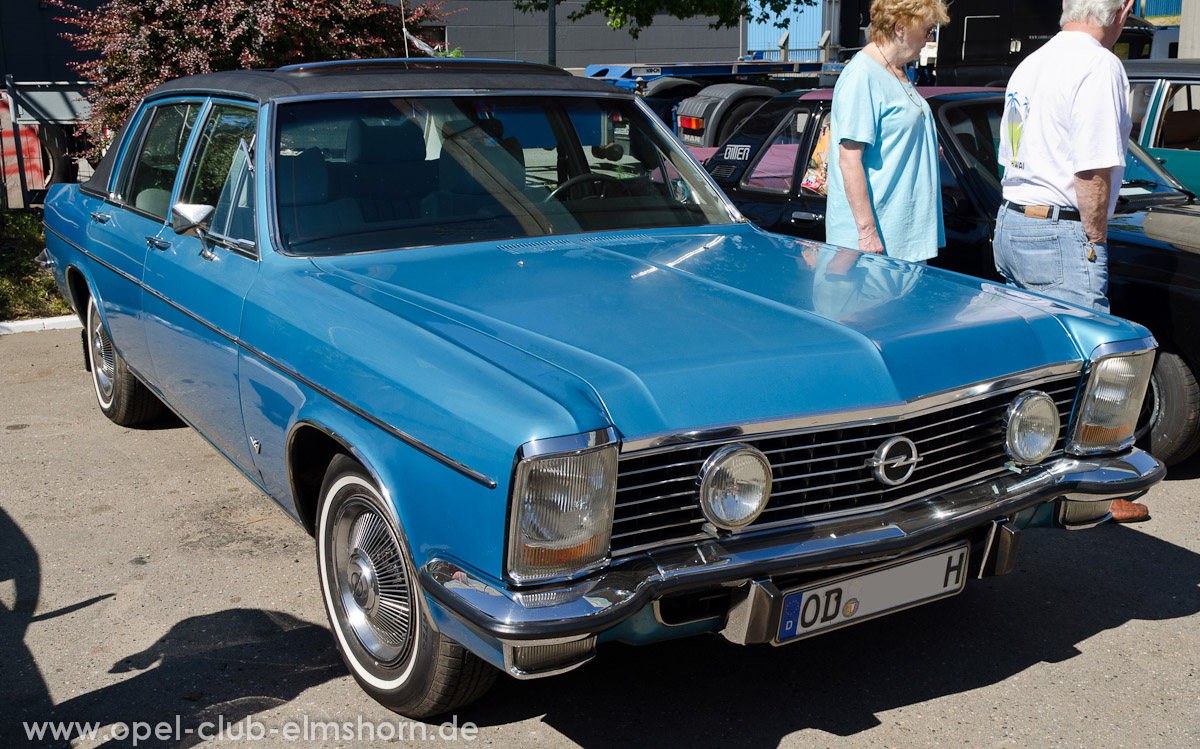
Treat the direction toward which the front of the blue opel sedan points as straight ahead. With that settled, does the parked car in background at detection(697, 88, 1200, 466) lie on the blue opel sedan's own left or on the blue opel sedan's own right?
on the blue opel sedan's own left

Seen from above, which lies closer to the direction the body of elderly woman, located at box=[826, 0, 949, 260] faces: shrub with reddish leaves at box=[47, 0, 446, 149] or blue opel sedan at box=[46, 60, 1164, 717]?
the blue opel sedan

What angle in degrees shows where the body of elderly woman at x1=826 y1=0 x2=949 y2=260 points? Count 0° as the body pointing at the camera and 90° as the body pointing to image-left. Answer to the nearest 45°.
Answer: approximately 315°
